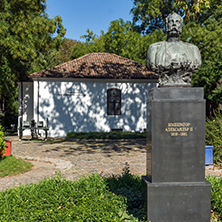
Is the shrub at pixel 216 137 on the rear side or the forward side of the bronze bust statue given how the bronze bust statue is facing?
on the rear side

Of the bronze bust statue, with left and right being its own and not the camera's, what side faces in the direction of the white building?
back

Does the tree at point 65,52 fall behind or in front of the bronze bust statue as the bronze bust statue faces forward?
behind

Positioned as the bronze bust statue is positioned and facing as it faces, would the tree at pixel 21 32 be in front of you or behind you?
behind

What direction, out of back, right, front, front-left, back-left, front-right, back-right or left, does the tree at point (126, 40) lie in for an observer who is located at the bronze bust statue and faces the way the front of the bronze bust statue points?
back

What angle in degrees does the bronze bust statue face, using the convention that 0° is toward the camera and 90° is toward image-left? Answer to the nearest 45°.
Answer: approximately 0°

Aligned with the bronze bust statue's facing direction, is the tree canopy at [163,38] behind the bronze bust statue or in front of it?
behind
